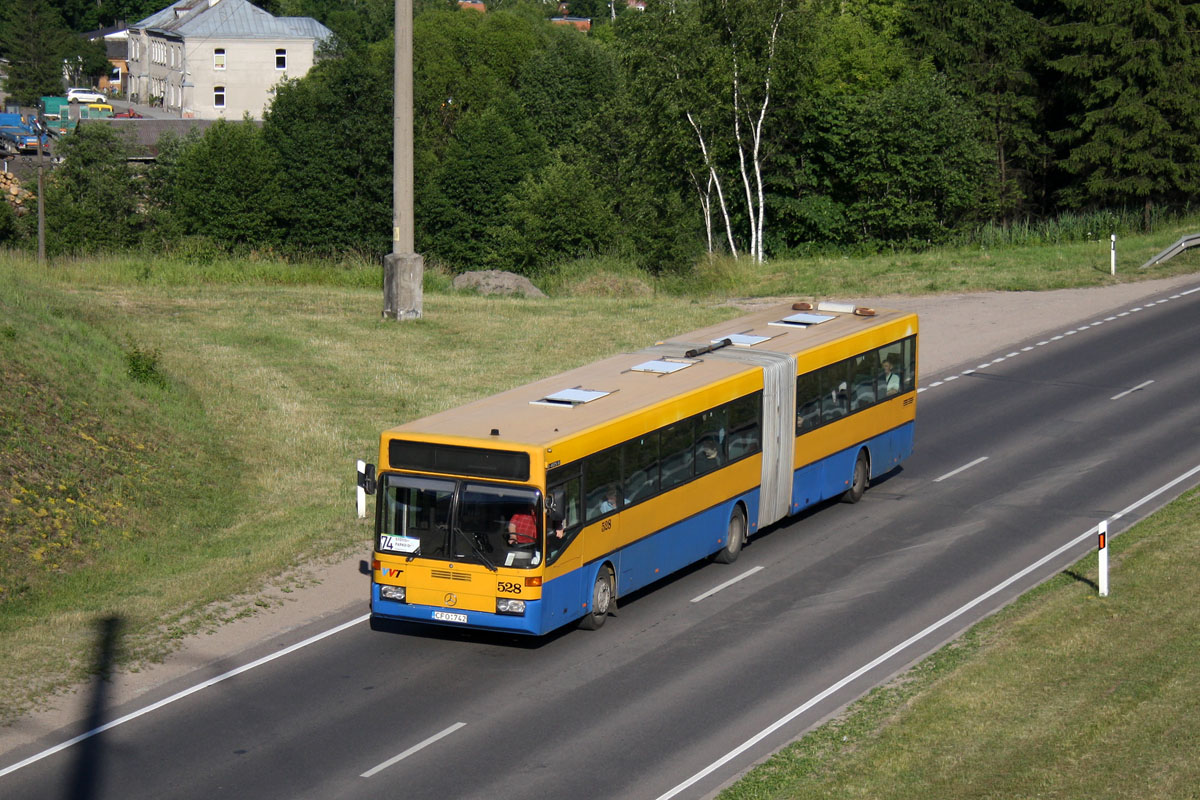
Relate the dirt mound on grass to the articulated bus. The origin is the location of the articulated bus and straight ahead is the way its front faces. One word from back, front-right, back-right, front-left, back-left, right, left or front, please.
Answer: back-right

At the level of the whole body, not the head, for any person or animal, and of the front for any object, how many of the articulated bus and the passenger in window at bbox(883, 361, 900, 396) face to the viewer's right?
0

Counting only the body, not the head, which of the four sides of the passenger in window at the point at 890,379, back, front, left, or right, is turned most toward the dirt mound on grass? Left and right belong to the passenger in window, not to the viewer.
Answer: right

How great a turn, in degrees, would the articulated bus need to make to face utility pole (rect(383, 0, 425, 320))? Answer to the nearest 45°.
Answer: approximately 135° to its right

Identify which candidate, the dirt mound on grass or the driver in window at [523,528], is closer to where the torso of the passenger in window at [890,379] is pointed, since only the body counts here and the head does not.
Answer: the driver in window

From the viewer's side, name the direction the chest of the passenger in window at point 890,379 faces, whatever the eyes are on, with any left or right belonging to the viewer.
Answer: facing the viewer and to the left of the viewer

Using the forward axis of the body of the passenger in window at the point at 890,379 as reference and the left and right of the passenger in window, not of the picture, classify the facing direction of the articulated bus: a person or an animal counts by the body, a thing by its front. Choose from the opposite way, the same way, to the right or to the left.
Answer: the same way

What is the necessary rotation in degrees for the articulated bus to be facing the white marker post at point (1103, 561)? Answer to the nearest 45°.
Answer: approximately 135° to its left

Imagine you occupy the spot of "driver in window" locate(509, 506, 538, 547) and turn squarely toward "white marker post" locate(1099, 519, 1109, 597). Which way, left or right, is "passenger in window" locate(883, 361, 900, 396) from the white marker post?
left

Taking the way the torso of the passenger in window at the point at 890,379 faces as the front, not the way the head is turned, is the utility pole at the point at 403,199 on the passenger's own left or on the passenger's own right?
on the passenger's own right
